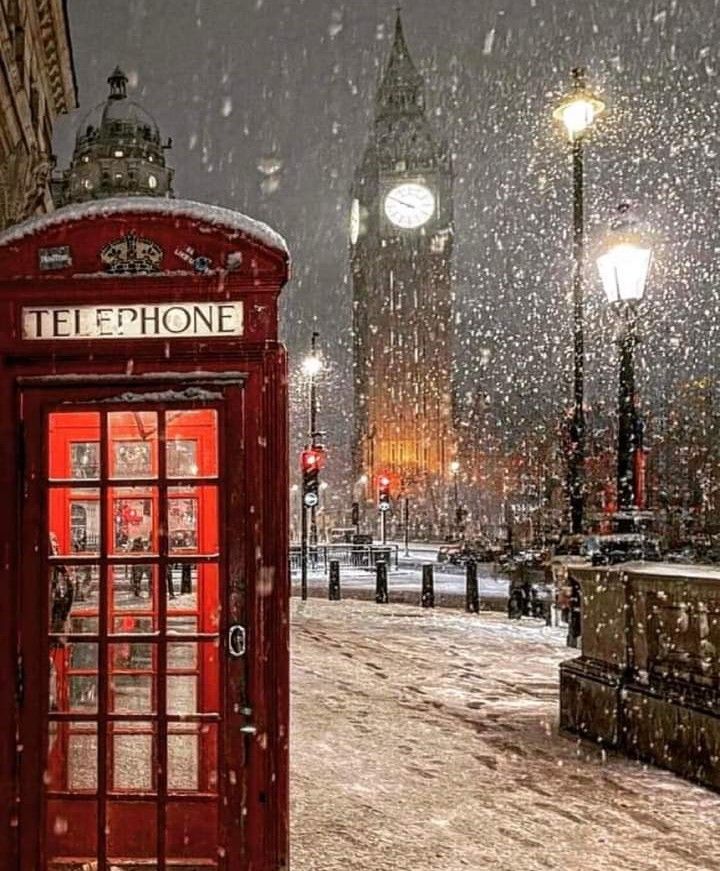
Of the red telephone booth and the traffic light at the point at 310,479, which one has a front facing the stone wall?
the traffic light

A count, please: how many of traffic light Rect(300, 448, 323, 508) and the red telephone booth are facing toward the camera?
2

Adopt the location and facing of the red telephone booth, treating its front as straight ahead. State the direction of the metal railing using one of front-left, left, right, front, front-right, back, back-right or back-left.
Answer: back

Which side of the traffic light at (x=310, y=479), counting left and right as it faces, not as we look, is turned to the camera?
front

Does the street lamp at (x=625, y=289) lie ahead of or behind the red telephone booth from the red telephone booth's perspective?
behind

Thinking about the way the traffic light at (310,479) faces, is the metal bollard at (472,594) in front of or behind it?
in front

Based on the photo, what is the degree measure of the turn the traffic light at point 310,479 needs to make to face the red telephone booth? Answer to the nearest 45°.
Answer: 0° — it already faces it

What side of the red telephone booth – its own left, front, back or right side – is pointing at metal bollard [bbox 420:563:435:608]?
back

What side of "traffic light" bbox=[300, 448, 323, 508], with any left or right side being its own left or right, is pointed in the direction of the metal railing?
back

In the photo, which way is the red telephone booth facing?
toward the camera

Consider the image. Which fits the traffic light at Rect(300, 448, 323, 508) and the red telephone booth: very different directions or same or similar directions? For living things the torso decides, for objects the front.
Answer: same or similar directions
